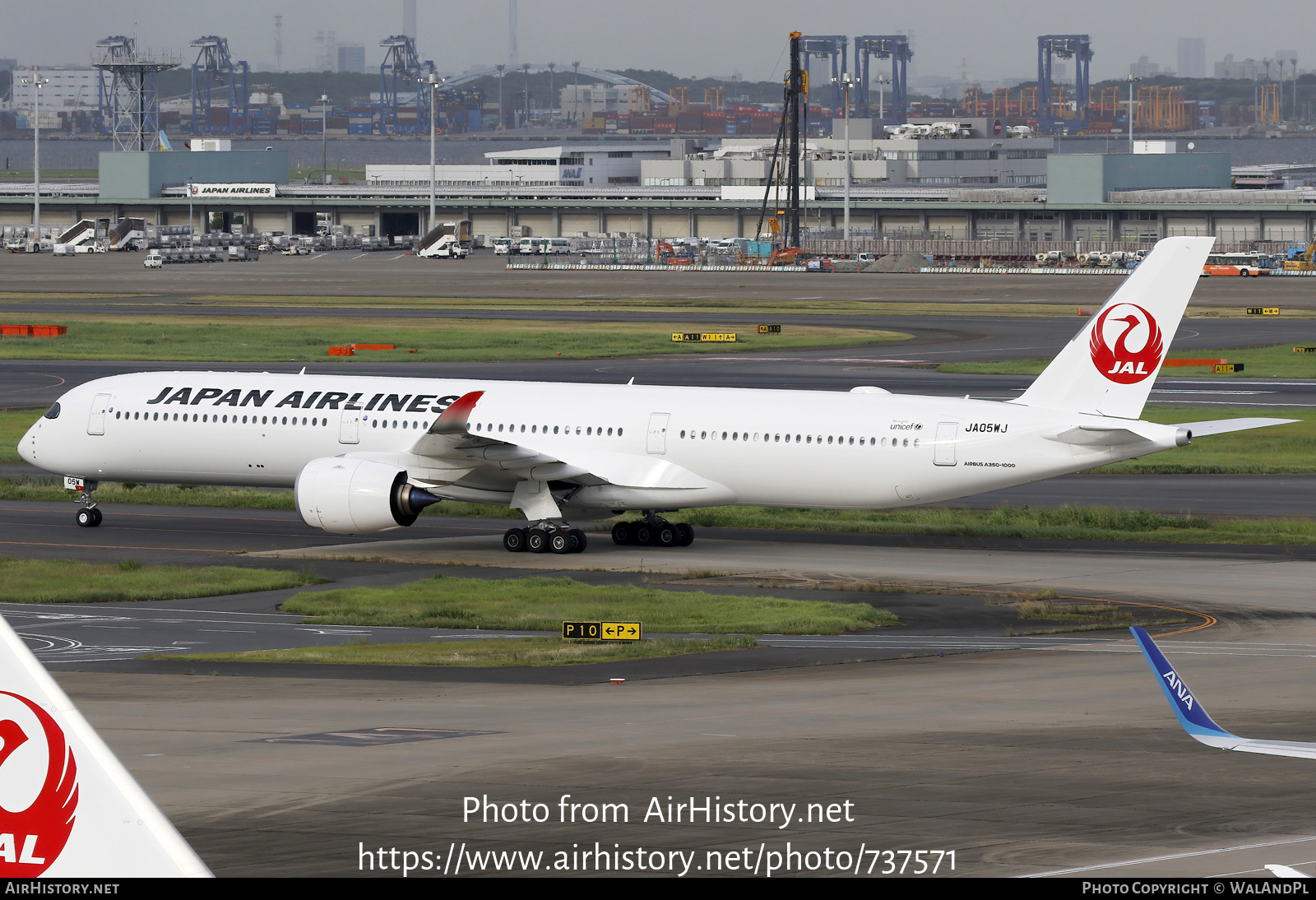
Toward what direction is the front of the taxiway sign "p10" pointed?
toward the camera

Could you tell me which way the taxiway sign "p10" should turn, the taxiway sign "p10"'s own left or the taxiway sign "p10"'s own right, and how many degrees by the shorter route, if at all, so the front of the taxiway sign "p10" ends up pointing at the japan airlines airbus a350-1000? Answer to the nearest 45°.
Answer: approximately 180°
